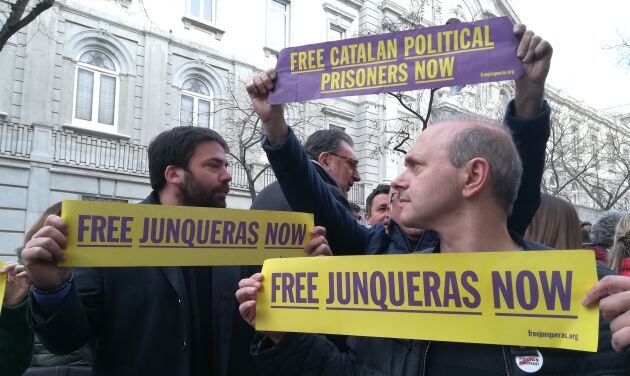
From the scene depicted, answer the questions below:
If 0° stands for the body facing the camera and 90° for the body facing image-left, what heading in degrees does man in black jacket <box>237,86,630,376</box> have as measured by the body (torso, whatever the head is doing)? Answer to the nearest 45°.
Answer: approximately 0°

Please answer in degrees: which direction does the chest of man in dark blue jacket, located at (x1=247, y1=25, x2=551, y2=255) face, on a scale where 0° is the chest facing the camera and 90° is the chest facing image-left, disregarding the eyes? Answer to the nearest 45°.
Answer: approximately 0°

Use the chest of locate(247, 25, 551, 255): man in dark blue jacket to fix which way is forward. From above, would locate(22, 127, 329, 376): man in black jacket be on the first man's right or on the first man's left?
on the first man's right

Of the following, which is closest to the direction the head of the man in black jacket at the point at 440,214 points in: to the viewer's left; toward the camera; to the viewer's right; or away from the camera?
to the viewer's left

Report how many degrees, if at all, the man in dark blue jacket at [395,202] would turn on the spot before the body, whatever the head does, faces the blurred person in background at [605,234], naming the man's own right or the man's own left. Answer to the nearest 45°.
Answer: approximately 135° to the man's own left

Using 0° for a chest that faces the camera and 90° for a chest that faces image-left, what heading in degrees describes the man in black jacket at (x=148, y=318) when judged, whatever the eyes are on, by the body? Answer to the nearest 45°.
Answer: approximately 315°

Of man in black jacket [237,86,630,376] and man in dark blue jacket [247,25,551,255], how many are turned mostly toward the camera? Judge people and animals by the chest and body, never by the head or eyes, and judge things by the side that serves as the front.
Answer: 2

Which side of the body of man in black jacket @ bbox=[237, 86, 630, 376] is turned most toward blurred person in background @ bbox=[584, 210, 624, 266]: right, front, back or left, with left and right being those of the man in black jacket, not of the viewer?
back

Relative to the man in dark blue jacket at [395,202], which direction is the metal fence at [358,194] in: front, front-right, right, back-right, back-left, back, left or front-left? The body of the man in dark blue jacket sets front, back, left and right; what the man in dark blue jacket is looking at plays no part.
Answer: back
